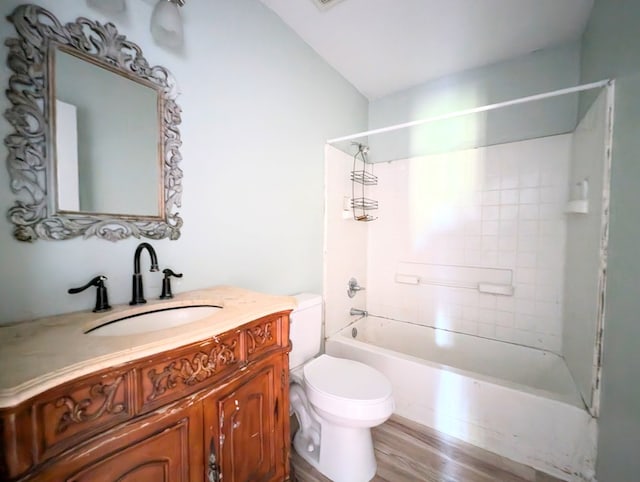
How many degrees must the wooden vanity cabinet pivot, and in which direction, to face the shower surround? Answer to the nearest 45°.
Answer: approximately 45° to its left

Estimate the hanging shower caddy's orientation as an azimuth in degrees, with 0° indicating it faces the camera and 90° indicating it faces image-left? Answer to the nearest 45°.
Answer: approximately 315°

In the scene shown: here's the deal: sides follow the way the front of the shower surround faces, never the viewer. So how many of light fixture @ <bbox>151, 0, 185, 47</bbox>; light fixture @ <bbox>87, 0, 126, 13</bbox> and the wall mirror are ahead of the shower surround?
3

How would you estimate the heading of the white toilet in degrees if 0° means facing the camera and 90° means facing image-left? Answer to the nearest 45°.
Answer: approximately 315°

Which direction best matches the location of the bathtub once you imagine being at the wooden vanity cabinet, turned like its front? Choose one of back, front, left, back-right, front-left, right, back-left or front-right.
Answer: front-left

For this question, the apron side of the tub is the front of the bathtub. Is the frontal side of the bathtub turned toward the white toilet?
yes

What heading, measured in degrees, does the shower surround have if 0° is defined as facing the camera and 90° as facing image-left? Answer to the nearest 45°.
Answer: approximately 45°
